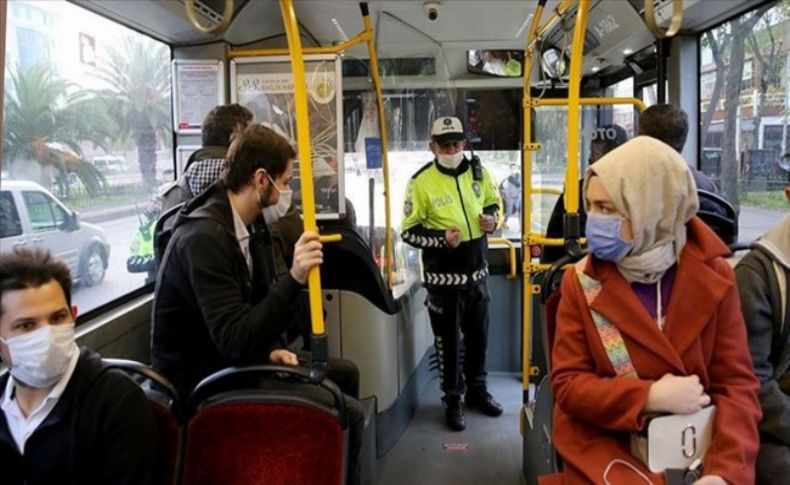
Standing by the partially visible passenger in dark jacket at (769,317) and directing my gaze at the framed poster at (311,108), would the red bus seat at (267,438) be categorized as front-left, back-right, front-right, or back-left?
front-left

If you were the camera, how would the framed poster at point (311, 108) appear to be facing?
facing the viewer

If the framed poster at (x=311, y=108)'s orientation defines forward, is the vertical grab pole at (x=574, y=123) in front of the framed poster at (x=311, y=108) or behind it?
in front

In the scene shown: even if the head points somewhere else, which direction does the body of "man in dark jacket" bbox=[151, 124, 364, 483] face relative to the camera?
to the viewer's right

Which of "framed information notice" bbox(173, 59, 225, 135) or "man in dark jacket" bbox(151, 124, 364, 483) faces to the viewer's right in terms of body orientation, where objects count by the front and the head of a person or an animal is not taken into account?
the man in dark jacket

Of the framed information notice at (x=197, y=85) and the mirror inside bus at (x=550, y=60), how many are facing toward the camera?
2

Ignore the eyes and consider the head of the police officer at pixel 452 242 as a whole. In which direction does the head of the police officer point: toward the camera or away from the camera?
toward the camera

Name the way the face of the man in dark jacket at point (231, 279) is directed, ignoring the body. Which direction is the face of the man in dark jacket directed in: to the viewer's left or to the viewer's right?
to the viewer's right

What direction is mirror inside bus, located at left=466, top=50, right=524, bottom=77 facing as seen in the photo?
toward the camera

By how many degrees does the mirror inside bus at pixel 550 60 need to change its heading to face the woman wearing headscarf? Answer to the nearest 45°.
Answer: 0° — it already faces them

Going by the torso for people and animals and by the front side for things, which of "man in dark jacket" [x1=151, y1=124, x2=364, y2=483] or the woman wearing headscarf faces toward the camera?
the woman wearing headscarf

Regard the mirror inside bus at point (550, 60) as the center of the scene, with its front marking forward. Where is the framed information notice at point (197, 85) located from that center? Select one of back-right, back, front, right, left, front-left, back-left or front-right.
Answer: front-right
